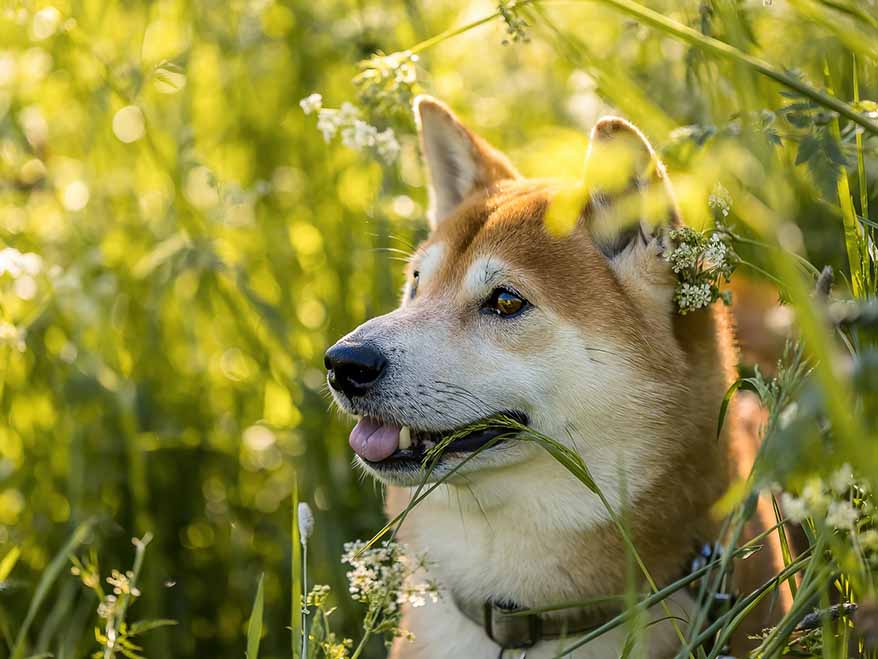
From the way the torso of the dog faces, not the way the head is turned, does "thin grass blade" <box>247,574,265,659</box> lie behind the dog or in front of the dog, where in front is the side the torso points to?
in front

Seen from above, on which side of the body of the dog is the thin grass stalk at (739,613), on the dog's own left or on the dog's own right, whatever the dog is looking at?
on the dog's own left

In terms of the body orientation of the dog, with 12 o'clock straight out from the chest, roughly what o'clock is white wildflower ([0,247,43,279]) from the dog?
The white wildflower is roughly at 2 o'clock from the dog.

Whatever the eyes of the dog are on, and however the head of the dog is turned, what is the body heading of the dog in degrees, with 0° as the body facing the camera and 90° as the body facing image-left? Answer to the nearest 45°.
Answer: approximately 45°

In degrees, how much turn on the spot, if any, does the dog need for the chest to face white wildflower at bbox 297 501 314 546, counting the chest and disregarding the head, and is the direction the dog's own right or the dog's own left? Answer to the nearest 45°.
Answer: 0° — it already faces it
